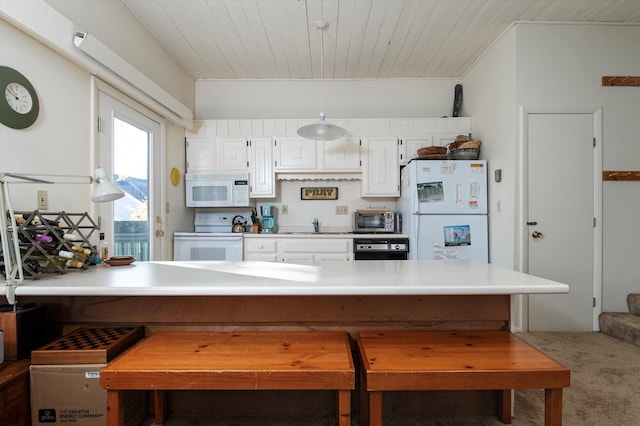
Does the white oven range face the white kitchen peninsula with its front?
yes

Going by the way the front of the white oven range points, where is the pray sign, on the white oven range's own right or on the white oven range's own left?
on the white oven range's own left

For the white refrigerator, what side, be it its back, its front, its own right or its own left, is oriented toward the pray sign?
right

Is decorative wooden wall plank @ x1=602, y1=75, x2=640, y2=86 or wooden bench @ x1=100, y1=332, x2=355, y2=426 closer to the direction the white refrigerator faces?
the wooden bench

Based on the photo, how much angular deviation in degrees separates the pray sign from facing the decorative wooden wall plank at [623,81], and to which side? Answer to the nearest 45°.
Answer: approximately 45° to its left

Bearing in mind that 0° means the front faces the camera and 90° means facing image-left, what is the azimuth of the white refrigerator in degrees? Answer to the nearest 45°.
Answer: approximately 0°
